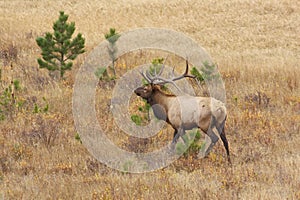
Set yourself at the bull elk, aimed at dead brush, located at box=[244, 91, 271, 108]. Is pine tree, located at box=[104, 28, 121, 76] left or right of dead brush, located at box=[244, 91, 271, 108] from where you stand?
left

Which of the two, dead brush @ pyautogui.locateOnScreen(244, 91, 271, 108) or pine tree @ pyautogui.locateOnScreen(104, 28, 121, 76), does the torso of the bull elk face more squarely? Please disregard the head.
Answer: the pine tree

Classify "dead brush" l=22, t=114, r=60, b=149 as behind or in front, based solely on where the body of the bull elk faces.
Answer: in front

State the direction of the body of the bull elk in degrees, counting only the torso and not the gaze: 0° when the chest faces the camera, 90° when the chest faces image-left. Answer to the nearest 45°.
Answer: approximately 90°

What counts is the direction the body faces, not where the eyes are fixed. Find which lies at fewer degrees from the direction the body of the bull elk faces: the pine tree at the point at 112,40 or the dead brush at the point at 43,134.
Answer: the dead brush

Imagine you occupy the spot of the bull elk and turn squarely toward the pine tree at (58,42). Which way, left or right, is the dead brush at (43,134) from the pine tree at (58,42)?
left

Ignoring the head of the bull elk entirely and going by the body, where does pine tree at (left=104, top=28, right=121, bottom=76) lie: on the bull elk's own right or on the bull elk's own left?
on the bull elk's own right

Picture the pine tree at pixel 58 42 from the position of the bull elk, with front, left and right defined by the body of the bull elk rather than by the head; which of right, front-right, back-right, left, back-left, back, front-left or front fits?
front-right
